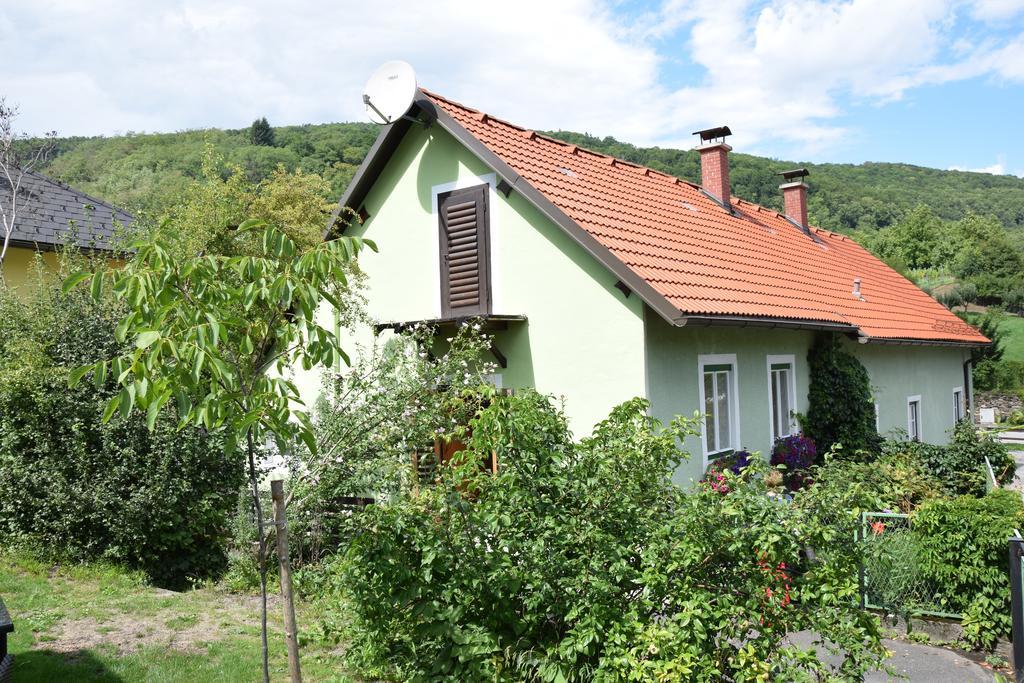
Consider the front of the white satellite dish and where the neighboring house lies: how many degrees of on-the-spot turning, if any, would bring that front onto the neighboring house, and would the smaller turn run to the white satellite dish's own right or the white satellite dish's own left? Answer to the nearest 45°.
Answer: approximately 90° to the white satellite dish's own right

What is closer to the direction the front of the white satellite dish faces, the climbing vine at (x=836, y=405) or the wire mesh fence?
the wire mesh fence

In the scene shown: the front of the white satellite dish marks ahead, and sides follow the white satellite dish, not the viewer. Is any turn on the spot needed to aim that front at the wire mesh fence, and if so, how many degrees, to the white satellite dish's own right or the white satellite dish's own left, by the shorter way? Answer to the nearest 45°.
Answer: approximately 90° to the white satellite dish's own left

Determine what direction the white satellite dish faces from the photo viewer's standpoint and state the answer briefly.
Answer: facing the viewer and to the left of the viewer

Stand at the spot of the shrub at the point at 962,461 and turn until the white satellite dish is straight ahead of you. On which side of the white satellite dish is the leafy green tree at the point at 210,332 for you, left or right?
left

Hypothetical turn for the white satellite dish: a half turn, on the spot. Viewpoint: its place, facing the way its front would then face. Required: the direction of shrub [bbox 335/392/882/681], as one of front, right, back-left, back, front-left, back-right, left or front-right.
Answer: back-right

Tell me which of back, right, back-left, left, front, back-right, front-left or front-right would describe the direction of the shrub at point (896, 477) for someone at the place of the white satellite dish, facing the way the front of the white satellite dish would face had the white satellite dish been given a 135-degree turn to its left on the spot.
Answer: front

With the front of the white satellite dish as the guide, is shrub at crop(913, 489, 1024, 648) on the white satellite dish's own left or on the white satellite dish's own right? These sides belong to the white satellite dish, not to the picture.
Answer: on the white satellite dish's own left

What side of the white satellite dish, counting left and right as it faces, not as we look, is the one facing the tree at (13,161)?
right
